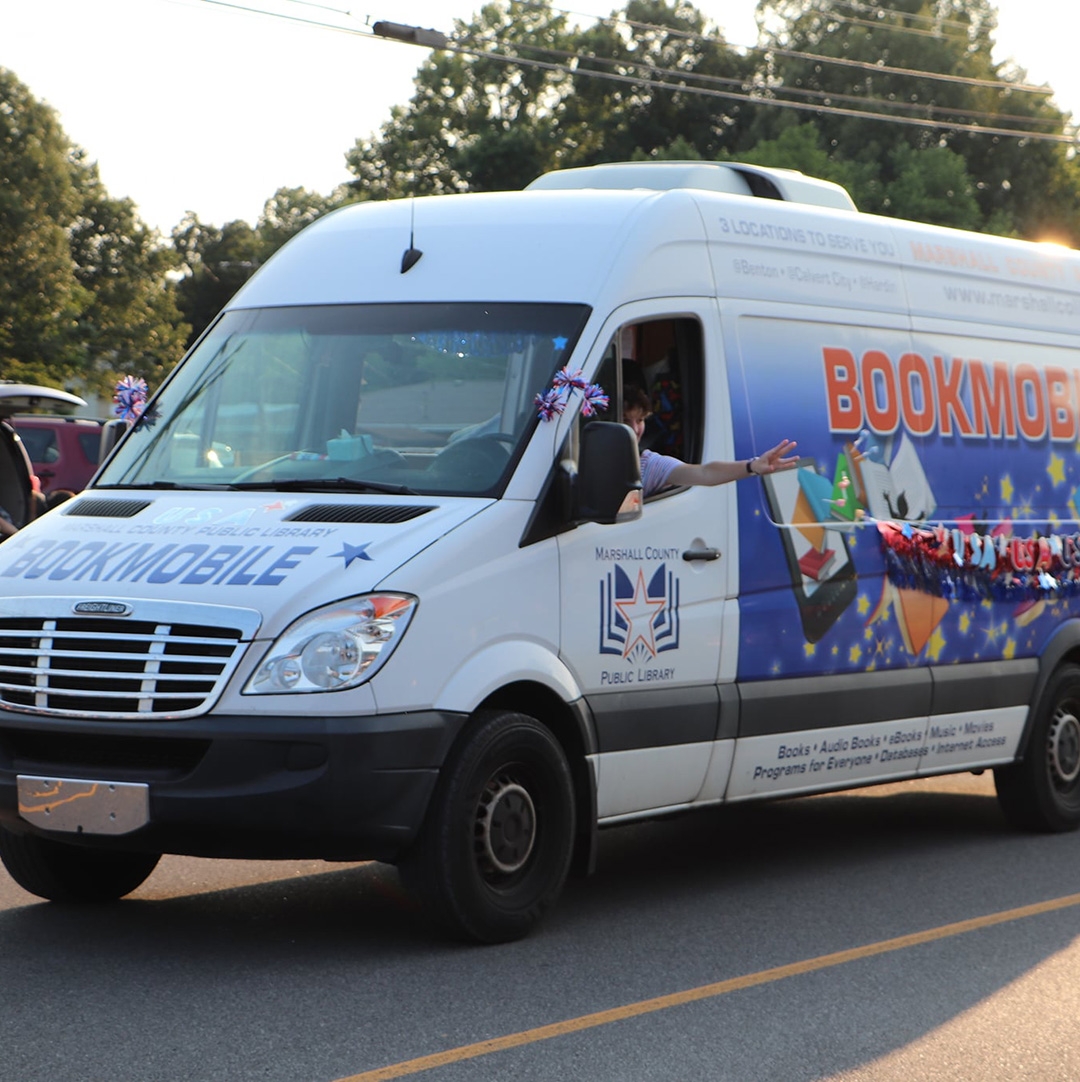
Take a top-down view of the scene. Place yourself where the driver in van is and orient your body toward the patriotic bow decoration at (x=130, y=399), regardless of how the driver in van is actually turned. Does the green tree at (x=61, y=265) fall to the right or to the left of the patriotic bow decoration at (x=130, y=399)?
right

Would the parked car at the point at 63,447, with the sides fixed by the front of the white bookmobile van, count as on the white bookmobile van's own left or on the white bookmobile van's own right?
on the white bookmobile van's own right

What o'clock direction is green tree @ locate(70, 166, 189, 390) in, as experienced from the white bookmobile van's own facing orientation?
The green tree is roughly at 4 o'clock from the white bookmobile van.

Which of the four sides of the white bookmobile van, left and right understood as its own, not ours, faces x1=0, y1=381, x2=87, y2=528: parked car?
right

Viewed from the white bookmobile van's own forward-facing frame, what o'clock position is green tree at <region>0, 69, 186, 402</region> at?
The green tree is roughly at 4 o'clock from the white bookmobile van.

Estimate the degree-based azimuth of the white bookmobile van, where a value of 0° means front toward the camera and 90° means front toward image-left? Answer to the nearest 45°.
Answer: approximately 45°
